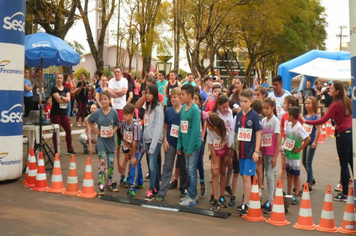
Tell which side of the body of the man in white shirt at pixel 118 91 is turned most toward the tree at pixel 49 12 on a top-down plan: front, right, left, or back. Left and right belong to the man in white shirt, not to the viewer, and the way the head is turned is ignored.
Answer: back

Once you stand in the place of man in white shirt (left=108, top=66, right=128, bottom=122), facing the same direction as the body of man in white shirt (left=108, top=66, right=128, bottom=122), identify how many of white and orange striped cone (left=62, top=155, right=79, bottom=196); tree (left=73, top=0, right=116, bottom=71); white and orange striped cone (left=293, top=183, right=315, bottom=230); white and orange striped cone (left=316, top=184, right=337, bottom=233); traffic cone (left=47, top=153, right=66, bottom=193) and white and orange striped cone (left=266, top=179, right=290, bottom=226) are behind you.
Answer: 1

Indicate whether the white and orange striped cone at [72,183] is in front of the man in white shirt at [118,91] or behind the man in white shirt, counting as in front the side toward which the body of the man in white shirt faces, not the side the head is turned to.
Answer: in front

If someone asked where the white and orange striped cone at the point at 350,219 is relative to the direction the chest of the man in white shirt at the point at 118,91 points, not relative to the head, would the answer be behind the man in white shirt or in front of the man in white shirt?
in front

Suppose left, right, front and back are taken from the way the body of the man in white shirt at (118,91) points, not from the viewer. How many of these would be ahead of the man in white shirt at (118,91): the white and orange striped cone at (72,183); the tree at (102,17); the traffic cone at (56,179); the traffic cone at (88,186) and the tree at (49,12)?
3

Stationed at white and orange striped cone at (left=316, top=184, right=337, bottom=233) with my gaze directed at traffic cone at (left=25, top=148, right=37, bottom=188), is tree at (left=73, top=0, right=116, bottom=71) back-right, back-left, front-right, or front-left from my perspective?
front-right

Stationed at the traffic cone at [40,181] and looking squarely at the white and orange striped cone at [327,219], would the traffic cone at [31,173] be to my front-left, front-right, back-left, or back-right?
back-left

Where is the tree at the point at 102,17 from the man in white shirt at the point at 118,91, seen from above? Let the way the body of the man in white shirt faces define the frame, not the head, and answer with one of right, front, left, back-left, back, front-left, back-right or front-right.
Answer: back

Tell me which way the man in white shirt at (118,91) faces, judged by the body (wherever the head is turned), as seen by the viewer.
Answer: toward the camera

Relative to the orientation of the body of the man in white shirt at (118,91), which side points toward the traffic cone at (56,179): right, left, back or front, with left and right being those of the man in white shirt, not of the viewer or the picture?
front

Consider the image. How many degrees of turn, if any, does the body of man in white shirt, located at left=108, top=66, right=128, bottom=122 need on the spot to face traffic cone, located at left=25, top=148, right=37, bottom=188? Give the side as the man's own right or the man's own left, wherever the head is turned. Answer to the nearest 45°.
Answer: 0° — they already face it

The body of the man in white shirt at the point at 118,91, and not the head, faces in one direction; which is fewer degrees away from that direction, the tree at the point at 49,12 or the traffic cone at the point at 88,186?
the traffic cone

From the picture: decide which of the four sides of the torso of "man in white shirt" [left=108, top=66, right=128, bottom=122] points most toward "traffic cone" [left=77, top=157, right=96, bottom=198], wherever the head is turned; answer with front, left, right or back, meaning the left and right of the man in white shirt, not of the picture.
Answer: front

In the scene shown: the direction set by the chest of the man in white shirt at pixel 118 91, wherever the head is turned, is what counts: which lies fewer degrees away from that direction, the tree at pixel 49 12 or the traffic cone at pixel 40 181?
the traffic cone

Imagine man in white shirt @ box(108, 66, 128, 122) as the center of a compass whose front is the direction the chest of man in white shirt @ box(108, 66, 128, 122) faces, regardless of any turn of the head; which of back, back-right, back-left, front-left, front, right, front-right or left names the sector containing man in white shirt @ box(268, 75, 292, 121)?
front-left
